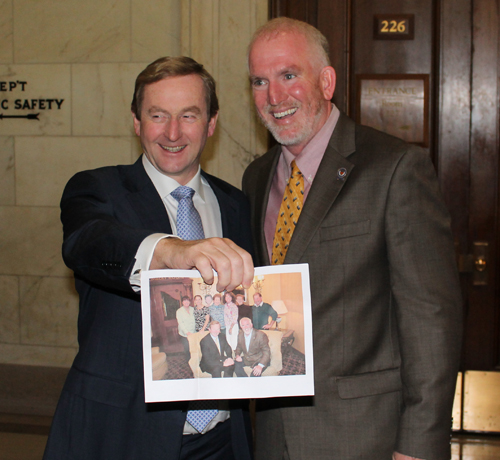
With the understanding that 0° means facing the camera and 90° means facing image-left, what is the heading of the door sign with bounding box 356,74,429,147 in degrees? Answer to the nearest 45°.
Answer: approximately 0°

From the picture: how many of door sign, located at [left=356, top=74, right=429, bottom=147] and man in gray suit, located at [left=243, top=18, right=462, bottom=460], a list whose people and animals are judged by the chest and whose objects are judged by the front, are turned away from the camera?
0

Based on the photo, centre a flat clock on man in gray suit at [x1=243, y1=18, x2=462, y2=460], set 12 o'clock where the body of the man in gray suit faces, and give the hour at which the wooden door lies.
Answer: The wooden door is roughly at 5 o'clock from the man in gray suit.

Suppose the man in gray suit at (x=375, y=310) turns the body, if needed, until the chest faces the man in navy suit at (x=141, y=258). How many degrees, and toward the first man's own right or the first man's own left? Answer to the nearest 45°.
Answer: approximately 45° to the first man's own right

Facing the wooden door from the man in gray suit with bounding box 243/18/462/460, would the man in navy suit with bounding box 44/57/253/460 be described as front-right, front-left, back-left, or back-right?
back-left

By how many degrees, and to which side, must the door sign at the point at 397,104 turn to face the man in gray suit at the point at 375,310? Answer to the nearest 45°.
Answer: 0° — it already faces them

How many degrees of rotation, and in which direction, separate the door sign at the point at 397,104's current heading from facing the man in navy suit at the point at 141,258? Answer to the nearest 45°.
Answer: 0° — it already faces them

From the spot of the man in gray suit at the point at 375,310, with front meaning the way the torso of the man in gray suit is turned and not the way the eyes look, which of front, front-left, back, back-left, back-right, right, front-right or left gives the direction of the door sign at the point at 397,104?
back-right
